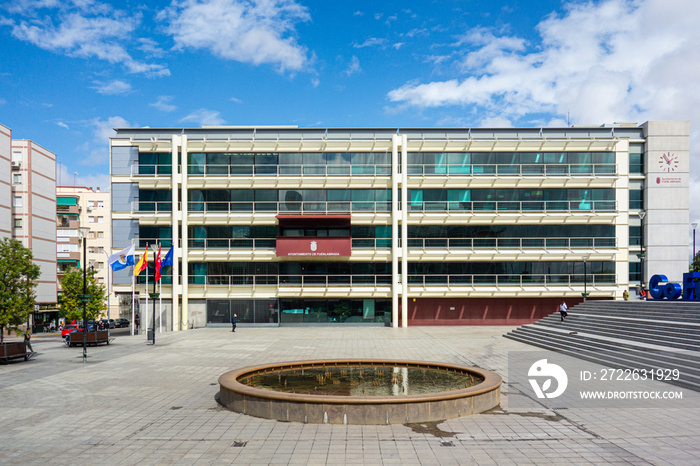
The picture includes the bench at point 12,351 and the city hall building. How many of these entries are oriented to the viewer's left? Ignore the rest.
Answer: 0

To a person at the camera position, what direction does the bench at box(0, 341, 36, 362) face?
facing the viewer and to the right of the viewer

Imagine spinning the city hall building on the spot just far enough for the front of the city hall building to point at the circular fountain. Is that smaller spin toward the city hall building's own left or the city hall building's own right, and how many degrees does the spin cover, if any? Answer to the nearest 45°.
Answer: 0° — it already faces it

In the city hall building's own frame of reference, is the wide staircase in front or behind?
in front

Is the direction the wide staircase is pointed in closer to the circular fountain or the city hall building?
the circular fountain

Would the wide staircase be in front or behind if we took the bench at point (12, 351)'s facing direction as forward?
in front

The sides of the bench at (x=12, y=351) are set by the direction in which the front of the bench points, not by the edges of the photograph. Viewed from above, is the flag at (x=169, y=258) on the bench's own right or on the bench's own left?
on the bench's own left

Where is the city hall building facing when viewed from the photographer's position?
facing the viewer

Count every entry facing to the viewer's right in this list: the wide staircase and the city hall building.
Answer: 0

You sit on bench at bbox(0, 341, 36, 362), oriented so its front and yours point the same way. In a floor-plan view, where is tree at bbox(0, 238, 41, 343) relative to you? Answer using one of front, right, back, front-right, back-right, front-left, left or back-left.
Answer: back-left

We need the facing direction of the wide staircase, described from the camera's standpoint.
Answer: facing the viewer and to the left of the viewer
